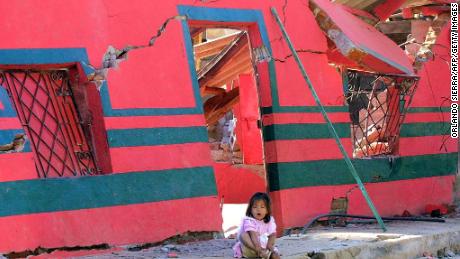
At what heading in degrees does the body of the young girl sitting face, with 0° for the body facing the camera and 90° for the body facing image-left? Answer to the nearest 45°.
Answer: approximately 0°
